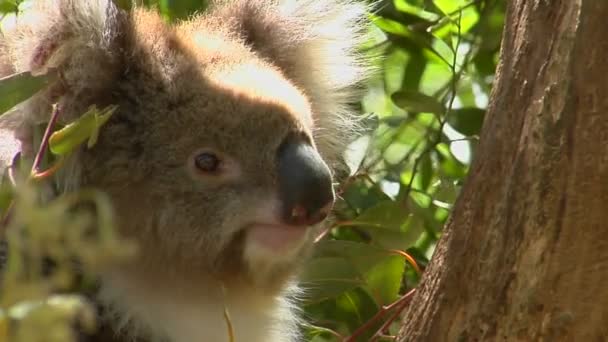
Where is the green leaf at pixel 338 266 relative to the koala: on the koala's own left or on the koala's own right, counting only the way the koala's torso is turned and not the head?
on the koala's own left

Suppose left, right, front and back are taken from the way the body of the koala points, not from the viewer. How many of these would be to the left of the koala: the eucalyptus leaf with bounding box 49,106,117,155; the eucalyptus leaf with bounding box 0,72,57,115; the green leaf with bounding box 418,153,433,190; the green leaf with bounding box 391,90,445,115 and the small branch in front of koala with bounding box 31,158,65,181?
2

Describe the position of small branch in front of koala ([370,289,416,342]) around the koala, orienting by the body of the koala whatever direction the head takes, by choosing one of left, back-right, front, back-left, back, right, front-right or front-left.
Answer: front-left

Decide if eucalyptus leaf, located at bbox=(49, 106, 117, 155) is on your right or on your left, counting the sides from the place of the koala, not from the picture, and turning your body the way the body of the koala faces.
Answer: on your right

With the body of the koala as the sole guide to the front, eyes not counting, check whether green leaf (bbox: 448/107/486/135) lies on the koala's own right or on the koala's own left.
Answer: on the koala's own left

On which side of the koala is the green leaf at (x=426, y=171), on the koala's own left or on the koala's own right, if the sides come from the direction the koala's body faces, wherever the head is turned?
on the koala's own left

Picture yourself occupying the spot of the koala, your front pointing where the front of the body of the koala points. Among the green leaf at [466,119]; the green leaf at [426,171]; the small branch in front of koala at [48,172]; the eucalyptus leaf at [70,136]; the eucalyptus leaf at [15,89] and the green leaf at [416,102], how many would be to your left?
3

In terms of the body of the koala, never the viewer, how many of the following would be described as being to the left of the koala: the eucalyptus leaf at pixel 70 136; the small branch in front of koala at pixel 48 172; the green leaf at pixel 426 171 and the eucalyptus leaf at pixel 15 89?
1

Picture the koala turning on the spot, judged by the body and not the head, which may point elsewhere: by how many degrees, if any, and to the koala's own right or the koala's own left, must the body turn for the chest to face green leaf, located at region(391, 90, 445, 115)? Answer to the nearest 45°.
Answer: approximately 90° to the koala's own left

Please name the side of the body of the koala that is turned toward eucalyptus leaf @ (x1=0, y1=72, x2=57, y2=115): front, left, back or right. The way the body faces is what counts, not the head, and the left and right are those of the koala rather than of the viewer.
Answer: right
